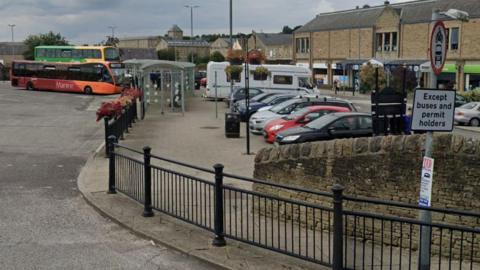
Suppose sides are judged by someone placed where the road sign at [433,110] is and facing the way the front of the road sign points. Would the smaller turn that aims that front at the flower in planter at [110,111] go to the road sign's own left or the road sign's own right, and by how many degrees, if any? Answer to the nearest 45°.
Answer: approximately 135° to the road sign's own right

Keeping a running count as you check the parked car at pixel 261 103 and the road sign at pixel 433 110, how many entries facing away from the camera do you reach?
0

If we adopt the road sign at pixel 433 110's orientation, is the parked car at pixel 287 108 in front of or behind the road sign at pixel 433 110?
behind

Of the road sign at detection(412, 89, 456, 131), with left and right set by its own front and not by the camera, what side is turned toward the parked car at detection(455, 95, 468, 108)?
back

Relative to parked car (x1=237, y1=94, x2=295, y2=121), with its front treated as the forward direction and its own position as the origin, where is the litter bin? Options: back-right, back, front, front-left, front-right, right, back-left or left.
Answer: front-left

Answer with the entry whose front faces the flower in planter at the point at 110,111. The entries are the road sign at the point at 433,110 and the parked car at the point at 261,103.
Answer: the parked car

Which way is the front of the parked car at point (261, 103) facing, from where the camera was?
facing the viewer and to the left of the viewer

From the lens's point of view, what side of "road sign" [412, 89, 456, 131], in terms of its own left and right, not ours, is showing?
front

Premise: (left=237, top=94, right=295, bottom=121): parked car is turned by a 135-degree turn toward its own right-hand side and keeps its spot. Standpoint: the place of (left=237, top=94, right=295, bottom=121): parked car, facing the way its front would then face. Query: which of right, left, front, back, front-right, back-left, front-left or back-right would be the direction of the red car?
back

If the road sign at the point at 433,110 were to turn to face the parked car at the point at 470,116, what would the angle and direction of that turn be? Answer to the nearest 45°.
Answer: approximately 180°

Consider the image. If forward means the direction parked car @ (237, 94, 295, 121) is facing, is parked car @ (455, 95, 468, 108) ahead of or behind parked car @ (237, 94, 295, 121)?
behind
